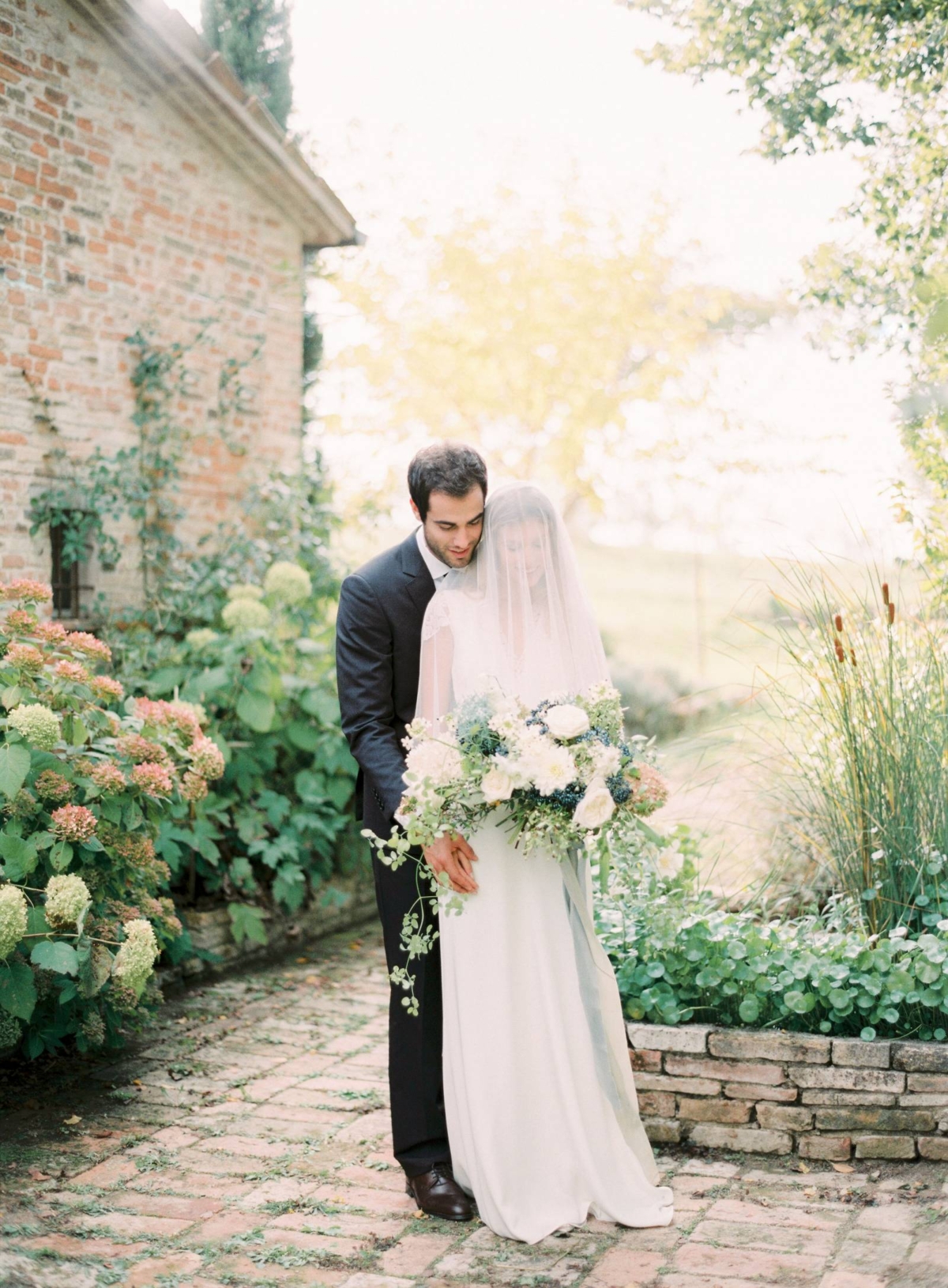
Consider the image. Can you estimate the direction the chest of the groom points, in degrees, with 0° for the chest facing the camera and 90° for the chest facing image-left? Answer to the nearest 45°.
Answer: approximately 315°

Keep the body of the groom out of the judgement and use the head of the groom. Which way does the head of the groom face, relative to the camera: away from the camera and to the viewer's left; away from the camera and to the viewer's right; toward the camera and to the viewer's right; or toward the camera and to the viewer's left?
toward the camera and to the viewer's right

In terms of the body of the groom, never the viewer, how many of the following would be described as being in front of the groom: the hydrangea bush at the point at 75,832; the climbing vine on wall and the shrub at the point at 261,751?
0

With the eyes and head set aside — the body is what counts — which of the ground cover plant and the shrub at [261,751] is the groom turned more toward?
the ground cover plant

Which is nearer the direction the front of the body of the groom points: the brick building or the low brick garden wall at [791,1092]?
the low brick garden wall

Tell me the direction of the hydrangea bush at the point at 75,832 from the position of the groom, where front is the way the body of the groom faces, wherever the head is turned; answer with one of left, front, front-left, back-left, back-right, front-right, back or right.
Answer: back

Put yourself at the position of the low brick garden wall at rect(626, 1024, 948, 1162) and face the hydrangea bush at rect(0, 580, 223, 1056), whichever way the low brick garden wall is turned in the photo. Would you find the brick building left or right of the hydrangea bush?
right

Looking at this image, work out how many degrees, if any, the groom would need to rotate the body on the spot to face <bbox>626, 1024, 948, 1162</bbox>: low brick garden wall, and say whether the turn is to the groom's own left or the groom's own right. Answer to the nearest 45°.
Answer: approximately 45° to the groom's own left

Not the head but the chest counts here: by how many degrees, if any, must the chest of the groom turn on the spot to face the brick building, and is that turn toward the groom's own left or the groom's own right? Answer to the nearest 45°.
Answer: approximately 135° to the groom's own left

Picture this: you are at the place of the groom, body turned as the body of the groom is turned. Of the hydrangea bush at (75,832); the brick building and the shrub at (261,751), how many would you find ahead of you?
0

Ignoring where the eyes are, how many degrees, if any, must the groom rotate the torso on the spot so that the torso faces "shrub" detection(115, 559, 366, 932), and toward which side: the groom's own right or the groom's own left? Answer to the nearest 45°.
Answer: approximately 135° to the groom's own left
